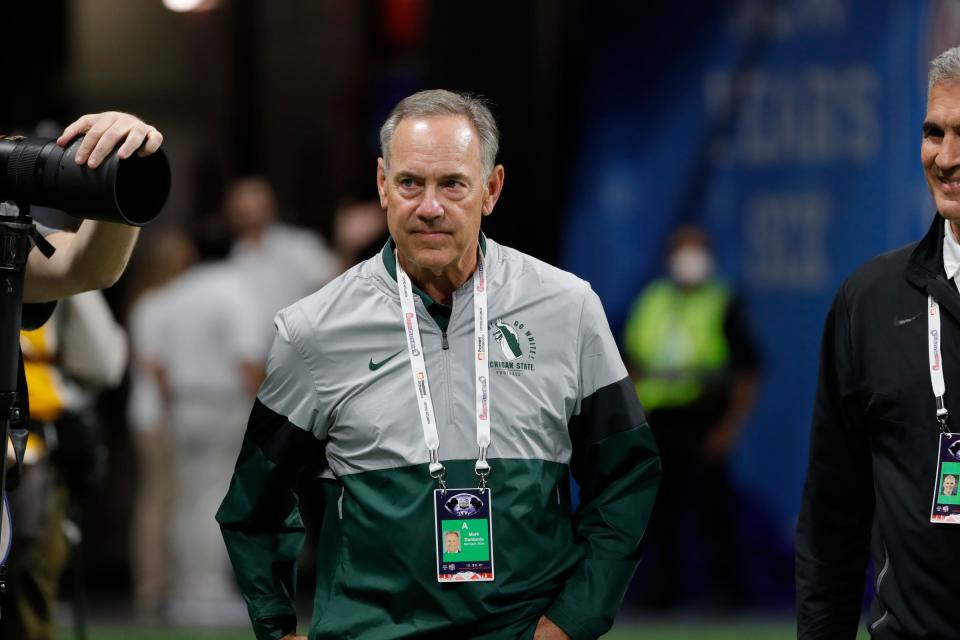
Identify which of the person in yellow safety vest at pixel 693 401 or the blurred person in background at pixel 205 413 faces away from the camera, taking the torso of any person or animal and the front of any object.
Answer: the blurred person in background

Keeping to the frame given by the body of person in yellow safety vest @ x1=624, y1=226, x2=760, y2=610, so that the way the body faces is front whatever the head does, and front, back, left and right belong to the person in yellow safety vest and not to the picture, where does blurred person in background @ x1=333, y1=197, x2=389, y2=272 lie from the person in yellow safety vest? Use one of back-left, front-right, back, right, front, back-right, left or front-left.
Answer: right

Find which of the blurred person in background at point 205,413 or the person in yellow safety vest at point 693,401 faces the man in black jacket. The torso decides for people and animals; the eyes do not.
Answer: the person in yellow safety vest

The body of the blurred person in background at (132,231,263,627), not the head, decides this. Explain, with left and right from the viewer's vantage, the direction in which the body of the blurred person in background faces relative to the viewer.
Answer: facing away from the viewer

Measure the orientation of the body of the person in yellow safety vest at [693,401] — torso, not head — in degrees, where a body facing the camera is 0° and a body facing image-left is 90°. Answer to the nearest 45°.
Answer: approximately 0°
